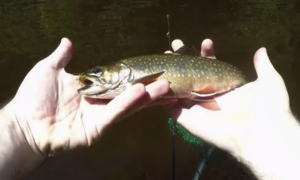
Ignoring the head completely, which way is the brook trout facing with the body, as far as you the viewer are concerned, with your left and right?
facing to the left of the viewer
